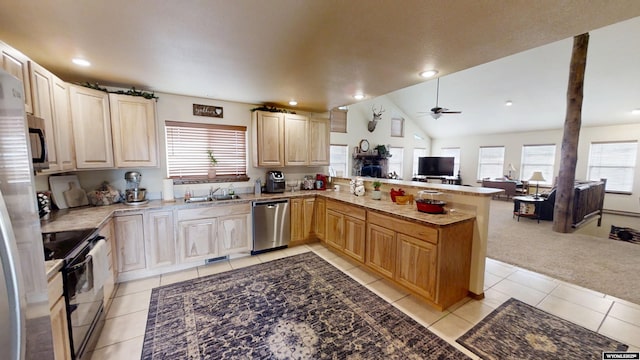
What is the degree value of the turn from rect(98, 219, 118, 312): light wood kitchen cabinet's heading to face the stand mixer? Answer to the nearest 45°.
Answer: approximately 45° to its left

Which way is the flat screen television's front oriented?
toward the camera

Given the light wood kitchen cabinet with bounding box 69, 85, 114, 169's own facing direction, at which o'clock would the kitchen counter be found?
The kitchen counter is roughly at 12 o'clock from the light wood kitchen cabinet.

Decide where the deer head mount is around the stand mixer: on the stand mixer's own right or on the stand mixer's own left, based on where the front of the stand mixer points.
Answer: on the stand mixer's own left

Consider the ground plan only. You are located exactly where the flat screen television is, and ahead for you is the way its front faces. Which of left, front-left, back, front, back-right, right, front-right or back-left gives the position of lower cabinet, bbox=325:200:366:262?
front

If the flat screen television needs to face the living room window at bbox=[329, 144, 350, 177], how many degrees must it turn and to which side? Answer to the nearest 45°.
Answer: approximately 45° to its right

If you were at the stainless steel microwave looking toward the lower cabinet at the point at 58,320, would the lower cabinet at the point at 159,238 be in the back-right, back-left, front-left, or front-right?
back-left

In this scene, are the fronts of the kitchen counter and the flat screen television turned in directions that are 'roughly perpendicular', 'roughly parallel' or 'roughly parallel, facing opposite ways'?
roughly parallel

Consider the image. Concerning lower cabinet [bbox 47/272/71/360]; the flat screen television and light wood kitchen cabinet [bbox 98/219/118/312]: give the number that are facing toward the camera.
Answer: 1

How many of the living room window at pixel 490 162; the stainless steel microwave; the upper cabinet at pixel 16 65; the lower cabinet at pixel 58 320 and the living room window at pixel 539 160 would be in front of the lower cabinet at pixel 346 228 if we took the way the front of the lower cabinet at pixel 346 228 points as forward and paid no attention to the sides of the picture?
3

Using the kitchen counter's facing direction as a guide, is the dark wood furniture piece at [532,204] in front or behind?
behind

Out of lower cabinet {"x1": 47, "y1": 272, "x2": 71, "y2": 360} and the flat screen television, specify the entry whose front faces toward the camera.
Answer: the flat screen television

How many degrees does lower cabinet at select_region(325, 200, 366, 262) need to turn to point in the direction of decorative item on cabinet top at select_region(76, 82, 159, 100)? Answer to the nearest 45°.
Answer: approximately 45° to its right

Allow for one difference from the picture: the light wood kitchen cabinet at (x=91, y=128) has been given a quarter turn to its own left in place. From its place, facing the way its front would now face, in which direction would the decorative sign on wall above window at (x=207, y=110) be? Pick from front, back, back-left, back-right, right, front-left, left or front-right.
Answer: front-right

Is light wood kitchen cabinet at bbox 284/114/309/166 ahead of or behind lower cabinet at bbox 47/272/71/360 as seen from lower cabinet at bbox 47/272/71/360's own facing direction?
ahead

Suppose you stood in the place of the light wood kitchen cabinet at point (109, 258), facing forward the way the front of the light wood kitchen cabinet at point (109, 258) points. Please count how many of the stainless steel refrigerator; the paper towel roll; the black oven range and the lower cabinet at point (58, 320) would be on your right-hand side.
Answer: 3

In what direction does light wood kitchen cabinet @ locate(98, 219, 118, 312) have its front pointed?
to the viewer's right

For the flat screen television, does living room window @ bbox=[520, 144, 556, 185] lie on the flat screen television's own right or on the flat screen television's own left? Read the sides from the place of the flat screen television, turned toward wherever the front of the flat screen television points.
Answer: on the flat screen television's own left

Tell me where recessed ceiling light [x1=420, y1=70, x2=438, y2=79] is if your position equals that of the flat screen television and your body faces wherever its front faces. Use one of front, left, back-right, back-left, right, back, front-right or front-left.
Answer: front

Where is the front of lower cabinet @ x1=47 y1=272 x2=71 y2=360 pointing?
to the viewer's right
